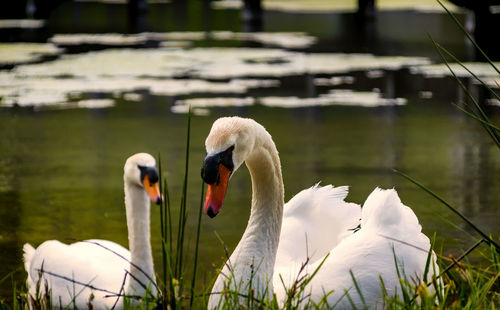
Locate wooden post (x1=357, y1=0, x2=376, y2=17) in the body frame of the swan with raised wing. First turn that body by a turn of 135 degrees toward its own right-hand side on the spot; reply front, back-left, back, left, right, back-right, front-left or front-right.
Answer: front

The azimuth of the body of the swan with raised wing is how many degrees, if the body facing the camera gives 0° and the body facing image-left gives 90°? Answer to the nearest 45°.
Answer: approximately 45°

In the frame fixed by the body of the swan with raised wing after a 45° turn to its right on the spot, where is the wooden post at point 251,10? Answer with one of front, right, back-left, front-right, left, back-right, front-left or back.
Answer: right
